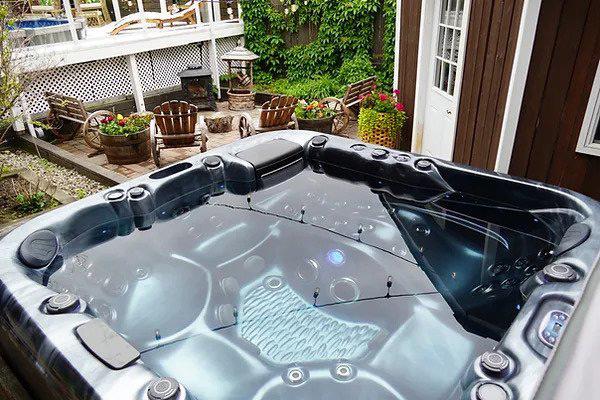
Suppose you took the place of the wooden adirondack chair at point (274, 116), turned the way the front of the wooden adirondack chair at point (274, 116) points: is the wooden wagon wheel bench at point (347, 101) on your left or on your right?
on your right

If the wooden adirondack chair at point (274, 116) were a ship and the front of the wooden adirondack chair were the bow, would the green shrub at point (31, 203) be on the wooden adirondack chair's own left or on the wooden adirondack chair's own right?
on the wooden adirondack chair's own left

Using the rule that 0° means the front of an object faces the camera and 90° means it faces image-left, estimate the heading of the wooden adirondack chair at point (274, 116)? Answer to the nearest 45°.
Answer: approximately 135°

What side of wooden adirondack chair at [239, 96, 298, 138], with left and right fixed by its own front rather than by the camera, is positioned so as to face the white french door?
back

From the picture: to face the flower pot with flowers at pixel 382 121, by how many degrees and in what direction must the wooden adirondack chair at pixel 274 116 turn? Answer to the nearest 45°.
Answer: approximately 135° to its right

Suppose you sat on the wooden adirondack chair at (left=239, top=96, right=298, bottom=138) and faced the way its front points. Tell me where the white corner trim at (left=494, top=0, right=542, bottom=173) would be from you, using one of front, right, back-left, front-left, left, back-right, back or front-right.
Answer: back

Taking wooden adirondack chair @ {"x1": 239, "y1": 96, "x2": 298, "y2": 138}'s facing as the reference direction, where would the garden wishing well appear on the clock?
The garden wishing well is roughly at 1 o'clock from the wooden adirondack chair.

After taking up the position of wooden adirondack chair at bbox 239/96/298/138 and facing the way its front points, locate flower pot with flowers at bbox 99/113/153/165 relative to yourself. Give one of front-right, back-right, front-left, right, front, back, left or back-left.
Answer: front-left

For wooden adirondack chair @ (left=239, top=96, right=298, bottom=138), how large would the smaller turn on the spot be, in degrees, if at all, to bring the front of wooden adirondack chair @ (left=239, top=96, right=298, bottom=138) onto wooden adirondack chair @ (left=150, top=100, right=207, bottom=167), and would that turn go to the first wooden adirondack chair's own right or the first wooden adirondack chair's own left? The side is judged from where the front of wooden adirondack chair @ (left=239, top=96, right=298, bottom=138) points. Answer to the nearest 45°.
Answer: approximately 45° to the first wooden adirondack chair's own left
